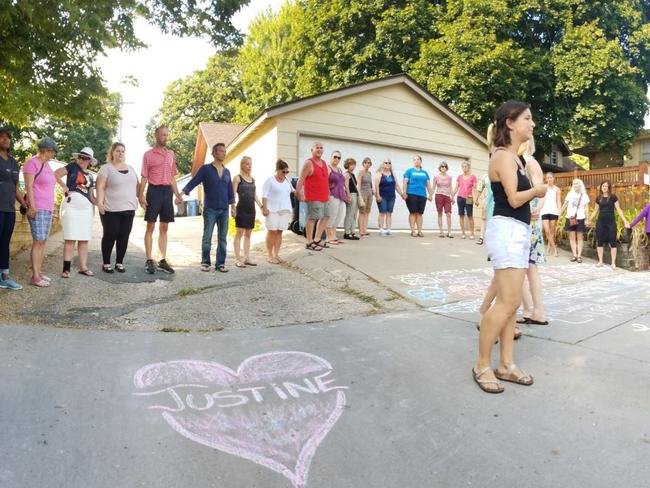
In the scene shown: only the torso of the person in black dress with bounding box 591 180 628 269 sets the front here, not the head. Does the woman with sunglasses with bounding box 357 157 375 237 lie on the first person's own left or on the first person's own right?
on the first person's own right

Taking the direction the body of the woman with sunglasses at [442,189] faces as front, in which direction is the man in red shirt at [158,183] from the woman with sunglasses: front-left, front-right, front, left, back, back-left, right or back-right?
front-right

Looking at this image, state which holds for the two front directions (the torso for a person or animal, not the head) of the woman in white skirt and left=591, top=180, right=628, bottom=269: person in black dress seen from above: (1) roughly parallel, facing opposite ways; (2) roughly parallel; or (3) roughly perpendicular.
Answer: roughly perpendicular

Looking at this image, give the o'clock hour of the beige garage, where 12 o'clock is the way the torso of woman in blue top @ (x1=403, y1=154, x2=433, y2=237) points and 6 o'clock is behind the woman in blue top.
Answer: The beige garage is roughly at 5 o'clock from the woman in blue top.

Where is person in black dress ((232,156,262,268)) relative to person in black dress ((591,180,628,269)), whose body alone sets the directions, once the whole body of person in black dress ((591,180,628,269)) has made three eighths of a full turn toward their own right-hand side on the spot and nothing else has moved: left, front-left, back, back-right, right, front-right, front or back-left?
left

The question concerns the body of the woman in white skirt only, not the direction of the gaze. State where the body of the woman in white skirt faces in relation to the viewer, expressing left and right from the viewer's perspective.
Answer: facing the viewer and to the right of the viewer

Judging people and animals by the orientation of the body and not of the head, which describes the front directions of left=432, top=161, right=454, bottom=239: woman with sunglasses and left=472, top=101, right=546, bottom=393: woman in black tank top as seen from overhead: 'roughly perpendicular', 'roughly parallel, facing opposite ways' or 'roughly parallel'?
roughly perpendicular

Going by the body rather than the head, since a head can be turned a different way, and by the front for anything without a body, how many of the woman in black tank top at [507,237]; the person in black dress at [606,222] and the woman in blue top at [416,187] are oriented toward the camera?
2

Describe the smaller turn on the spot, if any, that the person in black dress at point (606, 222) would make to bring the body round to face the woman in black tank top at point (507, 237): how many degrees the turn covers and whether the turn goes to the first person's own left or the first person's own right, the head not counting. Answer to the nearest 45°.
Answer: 0° — they already face them

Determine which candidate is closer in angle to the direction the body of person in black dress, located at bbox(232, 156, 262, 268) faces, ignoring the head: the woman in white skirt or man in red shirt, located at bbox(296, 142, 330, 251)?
the man in red shirt

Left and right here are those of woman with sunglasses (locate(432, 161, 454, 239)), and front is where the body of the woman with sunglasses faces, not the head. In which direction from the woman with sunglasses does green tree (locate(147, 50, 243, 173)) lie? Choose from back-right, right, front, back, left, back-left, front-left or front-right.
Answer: back-right

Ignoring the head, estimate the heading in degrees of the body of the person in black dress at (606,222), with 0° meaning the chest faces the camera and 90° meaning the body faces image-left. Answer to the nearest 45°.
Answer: approximately 0°

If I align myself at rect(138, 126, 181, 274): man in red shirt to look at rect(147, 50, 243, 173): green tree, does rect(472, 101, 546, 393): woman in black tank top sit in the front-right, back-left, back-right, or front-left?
back-right
